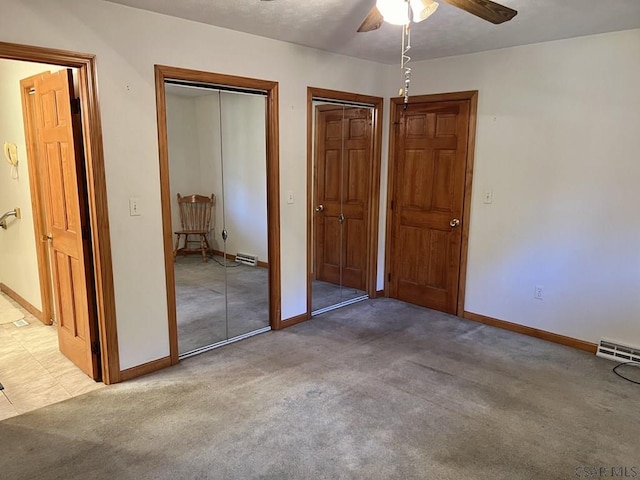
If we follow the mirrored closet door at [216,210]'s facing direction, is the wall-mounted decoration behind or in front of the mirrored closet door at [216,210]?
behind

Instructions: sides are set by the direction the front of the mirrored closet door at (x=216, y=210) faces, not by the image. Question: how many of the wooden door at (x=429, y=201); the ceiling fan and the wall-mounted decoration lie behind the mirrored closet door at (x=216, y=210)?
1

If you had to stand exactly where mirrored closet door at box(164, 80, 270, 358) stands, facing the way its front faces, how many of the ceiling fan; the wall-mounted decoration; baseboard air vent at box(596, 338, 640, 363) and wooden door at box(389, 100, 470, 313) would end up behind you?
1

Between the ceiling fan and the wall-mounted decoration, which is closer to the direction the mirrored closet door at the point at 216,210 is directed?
the ceiling fan

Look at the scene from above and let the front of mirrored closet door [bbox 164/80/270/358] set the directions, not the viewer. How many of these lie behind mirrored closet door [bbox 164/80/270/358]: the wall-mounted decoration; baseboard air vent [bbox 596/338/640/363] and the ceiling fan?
1

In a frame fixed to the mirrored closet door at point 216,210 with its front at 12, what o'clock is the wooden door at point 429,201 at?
The wooden door is roughly at 10 o'clock from the mirrored closet door.

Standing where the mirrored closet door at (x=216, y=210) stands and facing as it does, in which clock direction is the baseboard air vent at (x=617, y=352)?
The baseboard air vent is roughly at 11 o'clock from the mirrored closet door.

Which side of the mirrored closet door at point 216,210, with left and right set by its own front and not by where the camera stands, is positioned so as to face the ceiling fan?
front
